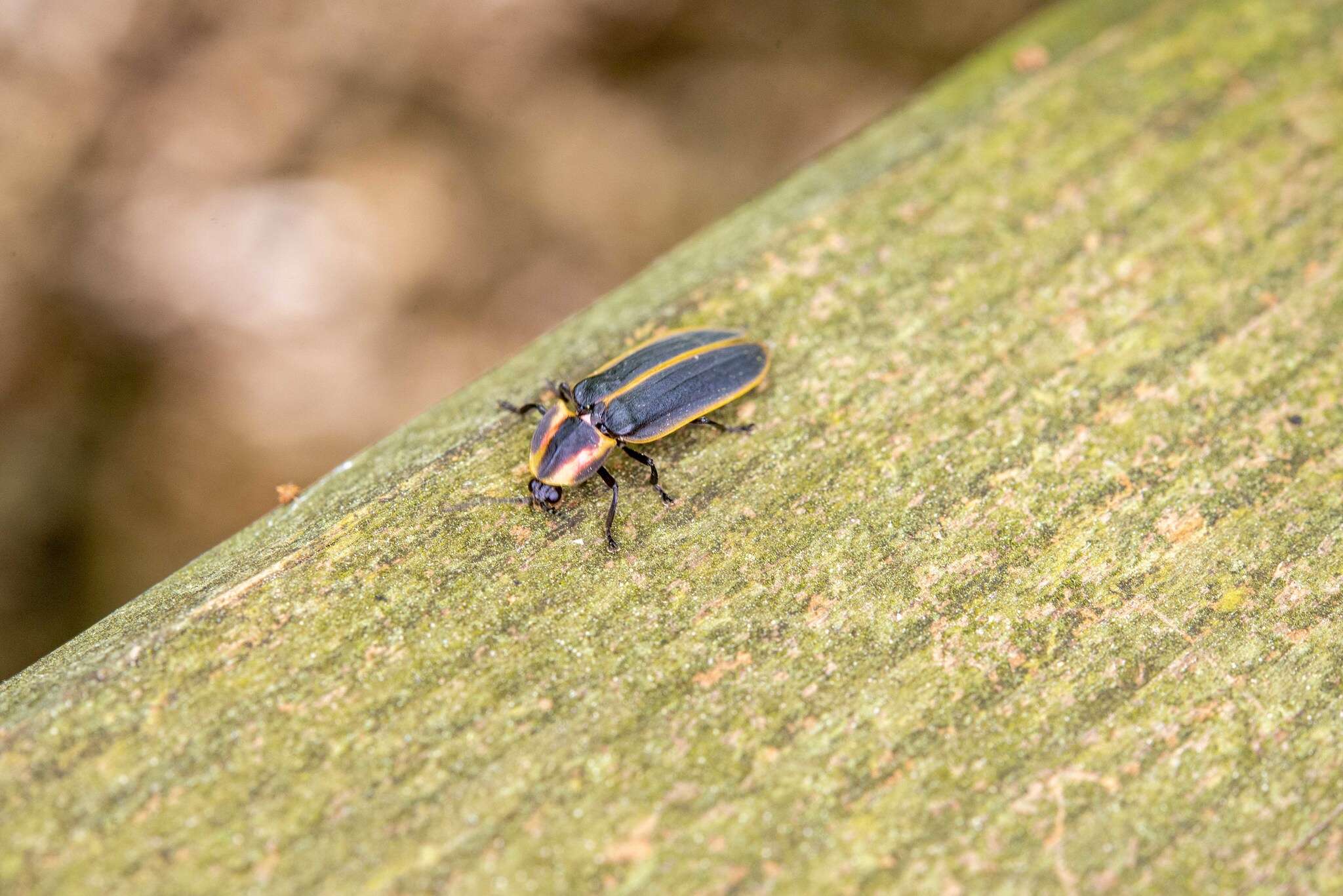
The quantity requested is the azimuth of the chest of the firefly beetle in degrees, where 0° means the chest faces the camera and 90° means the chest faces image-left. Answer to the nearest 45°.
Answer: approximately 45°
